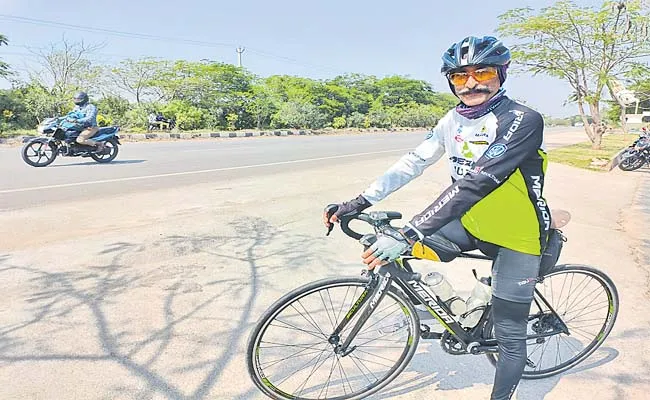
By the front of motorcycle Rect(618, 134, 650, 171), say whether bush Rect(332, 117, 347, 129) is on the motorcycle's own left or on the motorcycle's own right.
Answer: on the motorcycle's own right

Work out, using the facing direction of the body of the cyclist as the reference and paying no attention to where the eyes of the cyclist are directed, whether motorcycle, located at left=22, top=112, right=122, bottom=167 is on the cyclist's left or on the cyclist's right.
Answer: on the cyclist's right

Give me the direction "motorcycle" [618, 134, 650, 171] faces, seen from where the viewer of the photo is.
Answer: facing the viewer and to the left of the viewer

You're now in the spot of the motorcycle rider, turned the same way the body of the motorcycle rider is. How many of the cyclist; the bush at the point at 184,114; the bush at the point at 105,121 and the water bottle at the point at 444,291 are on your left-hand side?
2

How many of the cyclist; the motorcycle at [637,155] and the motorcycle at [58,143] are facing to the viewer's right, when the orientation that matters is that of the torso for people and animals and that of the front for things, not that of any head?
0

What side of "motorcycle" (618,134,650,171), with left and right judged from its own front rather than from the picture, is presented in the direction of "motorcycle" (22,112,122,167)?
front

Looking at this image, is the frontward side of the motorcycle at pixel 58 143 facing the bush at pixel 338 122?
no

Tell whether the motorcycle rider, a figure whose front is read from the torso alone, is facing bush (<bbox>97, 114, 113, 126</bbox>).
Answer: no

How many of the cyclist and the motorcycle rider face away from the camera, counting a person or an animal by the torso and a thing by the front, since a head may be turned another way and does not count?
0

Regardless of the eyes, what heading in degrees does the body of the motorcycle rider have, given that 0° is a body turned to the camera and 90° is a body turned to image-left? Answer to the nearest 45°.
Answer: approximately 90°

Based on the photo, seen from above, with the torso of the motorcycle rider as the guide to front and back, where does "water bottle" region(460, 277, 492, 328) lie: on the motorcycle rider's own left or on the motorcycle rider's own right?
on the motorcycle rider's own left

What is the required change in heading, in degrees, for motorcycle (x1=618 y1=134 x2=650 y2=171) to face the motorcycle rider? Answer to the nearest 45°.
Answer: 0° — it already faces them

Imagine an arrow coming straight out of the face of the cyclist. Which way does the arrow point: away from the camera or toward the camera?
toward the camera

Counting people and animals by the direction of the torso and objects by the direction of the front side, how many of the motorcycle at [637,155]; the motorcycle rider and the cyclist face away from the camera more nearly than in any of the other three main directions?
0

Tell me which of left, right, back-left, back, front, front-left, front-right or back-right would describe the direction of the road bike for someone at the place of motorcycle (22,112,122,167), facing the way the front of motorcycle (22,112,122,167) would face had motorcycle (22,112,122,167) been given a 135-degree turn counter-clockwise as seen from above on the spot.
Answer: front-right

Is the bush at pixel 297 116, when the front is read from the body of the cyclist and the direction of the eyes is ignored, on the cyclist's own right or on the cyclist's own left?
on the cyclist's own right

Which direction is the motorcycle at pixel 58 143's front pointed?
to the viewer's left
